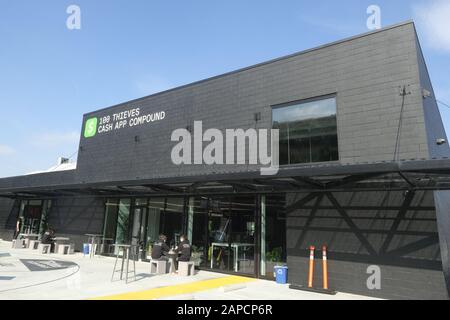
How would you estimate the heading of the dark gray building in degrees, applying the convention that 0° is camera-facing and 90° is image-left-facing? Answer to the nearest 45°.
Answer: approximately 45°

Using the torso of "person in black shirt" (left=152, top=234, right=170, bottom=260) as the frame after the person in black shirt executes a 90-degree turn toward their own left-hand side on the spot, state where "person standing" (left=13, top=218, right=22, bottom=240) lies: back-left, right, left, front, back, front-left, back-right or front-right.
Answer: front-left

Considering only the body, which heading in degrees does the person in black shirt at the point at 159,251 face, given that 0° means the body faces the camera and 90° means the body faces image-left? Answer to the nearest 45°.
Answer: approximately 270°
